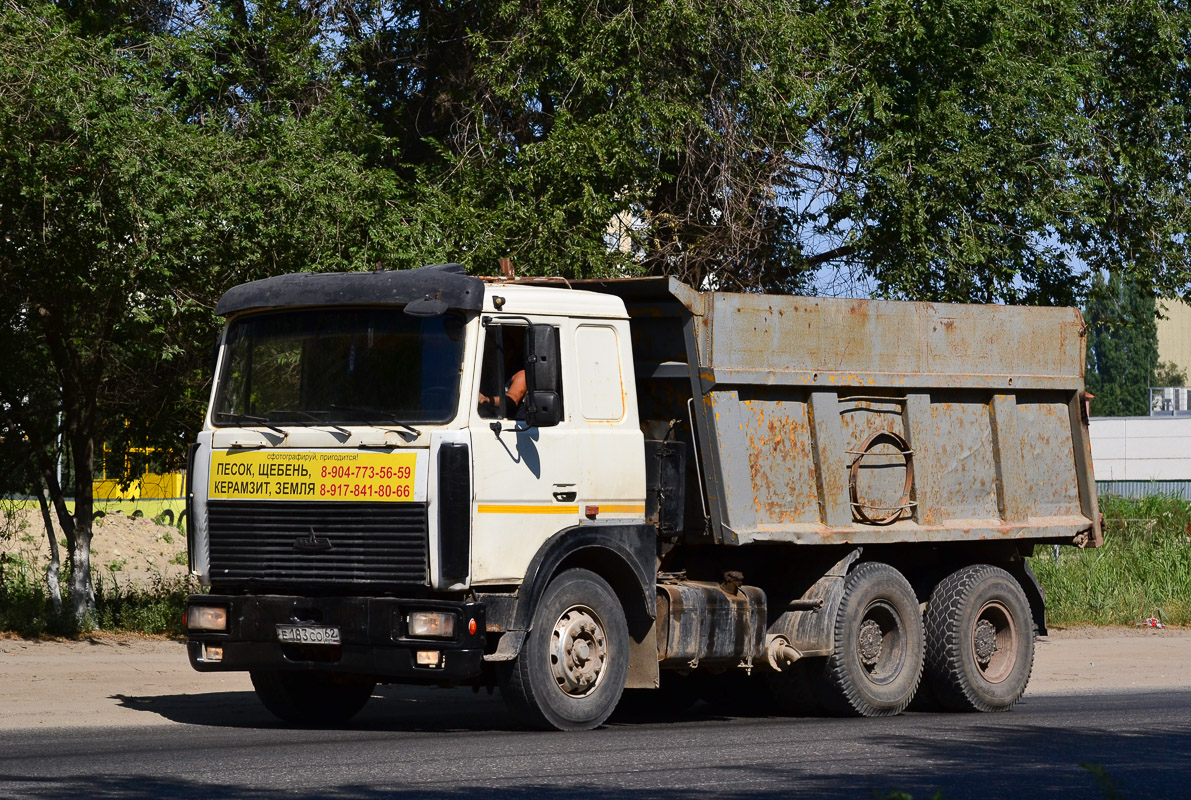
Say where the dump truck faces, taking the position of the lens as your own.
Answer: facing the viewer and to the left of the viewer

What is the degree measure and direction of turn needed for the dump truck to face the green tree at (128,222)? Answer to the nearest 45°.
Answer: approximately 90° to its right
